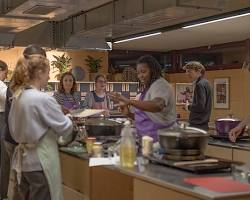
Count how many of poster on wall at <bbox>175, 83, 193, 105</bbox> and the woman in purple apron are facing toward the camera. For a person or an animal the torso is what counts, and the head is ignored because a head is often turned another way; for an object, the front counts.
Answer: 2

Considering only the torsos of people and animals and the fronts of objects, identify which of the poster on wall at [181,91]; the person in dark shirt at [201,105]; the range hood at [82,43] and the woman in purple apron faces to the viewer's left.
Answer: the person in dark shirt

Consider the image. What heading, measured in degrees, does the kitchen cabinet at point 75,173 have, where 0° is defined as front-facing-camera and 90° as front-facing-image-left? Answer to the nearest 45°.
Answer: approximately 45°

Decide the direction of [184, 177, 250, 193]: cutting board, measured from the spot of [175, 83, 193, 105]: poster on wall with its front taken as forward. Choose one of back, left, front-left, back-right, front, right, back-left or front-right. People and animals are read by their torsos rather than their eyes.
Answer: front

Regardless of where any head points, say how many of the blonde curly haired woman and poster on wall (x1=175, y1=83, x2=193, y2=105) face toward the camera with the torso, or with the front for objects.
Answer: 1

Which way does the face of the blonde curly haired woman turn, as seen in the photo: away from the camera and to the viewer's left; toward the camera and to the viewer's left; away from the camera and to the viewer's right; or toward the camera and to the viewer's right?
away from the camera and to the viewer's right

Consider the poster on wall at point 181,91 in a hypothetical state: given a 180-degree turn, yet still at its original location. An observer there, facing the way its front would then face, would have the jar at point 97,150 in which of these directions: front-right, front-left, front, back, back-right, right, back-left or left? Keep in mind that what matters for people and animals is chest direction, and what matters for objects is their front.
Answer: back

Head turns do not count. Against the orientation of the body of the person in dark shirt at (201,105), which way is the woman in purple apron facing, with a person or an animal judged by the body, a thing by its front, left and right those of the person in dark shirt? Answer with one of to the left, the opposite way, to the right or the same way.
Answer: to the left

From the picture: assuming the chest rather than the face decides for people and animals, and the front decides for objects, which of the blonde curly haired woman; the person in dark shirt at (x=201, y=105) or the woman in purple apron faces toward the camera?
the woman in purple apron

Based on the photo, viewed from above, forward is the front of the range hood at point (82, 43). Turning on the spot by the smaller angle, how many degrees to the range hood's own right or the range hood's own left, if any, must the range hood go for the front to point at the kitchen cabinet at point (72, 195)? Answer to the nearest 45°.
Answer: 0° — it already faces it

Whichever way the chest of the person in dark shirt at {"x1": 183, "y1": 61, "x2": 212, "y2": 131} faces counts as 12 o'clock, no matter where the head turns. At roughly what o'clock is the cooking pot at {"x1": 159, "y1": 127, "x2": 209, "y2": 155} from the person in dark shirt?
The cooking pot is roughly at 9 o'clock from the person in dark shirt.

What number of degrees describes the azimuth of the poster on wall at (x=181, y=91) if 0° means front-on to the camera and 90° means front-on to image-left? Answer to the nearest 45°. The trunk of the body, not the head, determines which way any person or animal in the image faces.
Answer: approximately 0°

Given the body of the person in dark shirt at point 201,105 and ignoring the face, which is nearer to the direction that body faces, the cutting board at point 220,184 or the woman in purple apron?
the woman in purple apron

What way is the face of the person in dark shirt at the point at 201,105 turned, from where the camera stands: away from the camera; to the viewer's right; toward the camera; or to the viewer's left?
to the viewer's left
